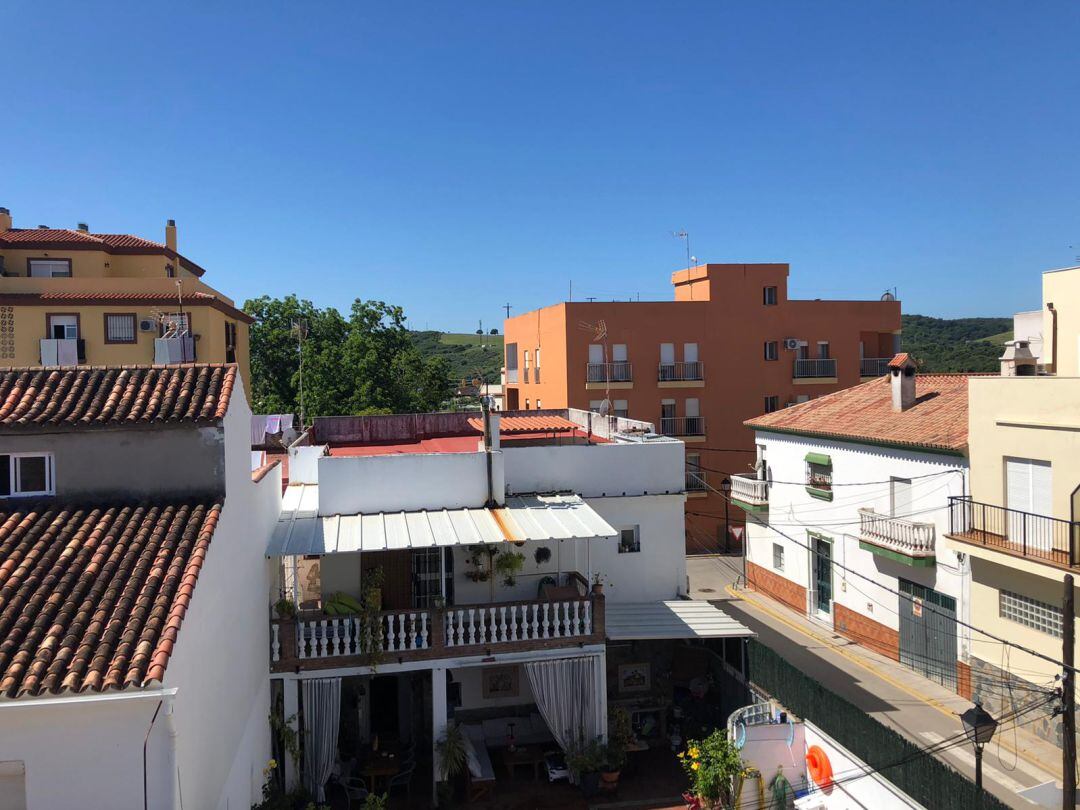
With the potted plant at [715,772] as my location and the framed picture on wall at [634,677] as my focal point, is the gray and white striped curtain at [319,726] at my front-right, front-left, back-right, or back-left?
front-left

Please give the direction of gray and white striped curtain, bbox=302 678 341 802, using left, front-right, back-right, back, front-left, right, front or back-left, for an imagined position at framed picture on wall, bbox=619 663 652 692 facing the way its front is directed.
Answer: front-right

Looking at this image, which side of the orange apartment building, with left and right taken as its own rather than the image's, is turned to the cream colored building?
front

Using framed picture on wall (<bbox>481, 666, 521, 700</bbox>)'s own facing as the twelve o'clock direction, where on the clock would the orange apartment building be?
The orange apartment building is roughly at 7 o'clock from the framed picture on wall.

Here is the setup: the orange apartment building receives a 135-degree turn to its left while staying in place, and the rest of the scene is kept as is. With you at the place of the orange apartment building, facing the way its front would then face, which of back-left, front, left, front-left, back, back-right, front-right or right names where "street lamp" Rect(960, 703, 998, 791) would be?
back-right

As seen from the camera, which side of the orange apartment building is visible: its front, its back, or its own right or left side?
front

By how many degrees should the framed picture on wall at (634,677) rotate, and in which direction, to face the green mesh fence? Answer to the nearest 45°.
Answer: approximately 45° to its left

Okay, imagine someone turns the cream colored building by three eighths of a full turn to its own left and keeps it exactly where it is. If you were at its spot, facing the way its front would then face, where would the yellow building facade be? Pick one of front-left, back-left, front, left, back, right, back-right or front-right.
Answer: back

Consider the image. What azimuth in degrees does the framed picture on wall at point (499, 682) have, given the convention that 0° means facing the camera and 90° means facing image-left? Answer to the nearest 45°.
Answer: approximately 0°

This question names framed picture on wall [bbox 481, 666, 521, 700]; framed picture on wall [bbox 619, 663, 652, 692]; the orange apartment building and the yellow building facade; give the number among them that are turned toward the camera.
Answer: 4

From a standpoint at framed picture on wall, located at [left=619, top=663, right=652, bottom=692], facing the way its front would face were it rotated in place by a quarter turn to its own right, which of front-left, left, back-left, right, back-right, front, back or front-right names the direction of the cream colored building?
back

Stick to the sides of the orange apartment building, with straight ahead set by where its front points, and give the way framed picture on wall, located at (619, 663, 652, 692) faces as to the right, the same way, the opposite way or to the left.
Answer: the same way

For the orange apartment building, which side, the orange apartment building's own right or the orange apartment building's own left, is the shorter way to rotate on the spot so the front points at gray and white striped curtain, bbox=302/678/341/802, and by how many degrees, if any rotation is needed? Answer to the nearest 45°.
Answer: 0° — it already faces it

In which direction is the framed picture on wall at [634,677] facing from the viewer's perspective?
toward the camera

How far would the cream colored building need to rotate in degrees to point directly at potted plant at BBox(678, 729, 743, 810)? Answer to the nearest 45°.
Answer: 0° — it already faces it

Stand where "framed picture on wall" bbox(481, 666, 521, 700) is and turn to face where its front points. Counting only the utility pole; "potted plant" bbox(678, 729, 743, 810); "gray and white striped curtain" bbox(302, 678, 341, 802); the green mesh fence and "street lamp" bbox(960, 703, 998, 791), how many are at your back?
0

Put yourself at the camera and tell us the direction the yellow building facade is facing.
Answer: facing the viewer

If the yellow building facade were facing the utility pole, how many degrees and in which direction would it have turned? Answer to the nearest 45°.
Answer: approximately 45° to its left

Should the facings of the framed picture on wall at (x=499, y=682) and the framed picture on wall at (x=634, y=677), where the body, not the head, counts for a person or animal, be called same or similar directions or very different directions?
same or similar directions

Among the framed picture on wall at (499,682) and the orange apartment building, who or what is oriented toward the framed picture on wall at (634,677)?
the orange apartment building

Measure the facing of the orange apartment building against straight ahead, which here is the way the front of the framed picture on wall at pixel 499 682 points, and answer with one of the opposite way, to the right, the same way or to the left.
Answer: the same way

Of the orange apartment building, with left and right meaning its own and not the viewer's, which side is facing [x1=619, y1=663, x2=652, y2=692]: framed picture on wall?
front

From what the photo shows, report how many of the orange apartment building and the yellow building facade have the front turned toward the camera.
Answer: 2
